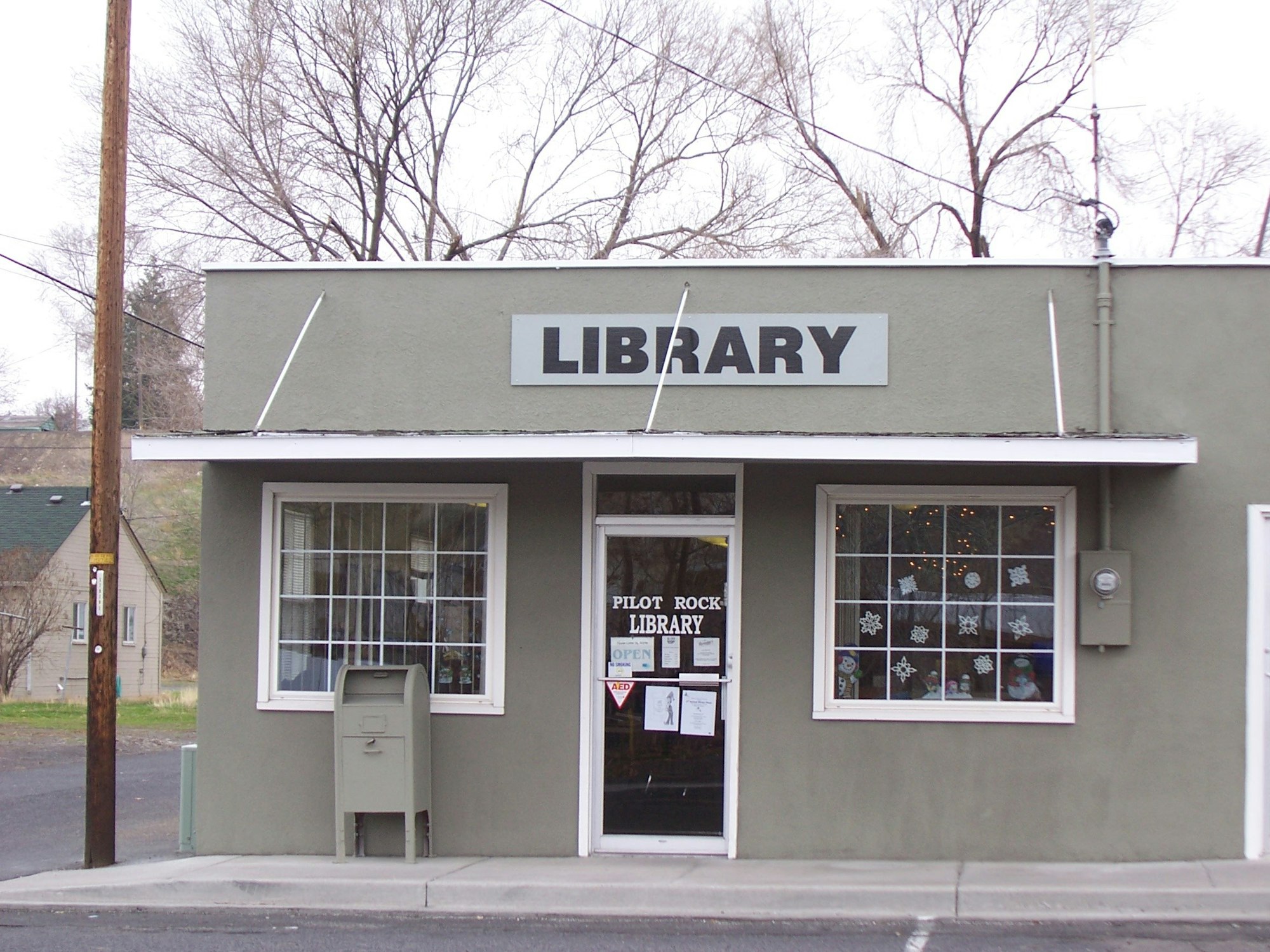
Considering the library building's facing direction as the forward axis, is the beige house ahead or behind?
behind

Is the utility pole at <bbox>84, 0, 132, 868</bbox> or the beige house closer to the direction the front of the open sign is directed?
the utility pole

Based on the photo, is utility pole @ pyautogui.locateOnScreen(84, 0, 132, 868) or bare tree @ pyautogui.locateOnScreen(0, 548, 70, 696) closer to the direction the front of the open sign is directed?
the utility pole

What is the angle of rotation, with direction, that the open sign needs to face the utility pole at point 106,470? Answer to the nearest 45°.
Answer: approximately 90° to its right

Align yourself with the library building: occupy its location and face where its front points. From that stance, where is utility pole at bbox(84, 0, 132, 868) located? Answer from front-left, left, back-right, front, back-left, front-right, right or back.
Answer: right
